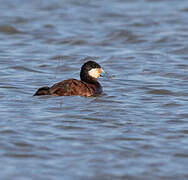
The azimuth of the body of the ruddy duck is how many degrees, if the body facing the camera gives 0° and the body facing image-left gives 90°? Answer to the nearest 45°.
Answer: approximately 270°
